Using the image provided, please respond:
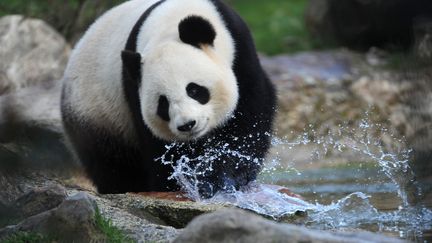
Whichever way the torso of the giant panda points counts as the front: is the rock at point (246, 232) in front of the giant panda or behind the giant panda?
in front

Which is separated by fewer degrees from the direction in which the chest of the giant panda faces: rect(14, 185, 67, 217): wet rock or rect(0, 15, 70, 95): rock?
the wet rock

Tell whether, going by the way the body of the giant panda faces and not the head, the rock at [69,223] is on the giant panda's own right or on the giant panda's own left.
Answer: on the giant panda's own right

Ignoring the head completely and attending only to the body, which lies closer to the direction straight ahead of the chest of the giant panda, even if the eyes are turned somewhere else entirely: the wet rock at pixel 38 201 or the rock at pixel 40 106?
the wet rock

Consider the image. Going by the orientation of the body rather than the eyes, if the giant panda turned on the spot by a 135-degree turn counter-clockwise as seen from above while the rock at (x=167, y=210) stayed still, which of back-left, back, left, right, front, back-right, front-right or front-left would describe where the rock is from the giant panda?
back

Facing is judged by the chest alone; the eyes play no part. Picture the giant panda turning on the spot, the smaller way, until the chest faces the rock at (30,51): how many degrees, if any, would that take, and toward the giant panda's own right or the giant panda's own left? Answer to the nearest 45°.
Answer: approximately 180°

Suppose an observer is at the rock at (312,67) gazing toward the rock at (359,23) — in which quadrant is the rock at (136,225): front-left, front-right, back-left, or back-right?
back-right

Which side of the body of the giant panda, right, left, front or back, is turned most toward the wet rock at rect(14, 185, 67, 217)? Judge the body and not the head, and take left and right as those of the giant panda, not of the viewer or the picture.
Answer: right

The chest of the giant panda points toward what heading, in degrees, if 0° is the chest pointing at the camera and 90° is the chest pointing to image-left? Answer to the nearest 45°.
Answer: approximately 315°

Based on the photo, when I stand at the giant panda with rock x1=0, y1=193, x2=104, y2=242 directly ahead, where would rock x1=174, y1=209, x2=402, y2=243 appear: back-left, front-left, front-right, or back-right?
front-left

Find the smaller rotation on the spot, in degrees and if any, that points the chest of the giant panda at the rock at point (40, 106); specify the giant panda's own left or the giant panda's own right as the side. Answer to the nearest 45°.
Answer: approximately 180°
